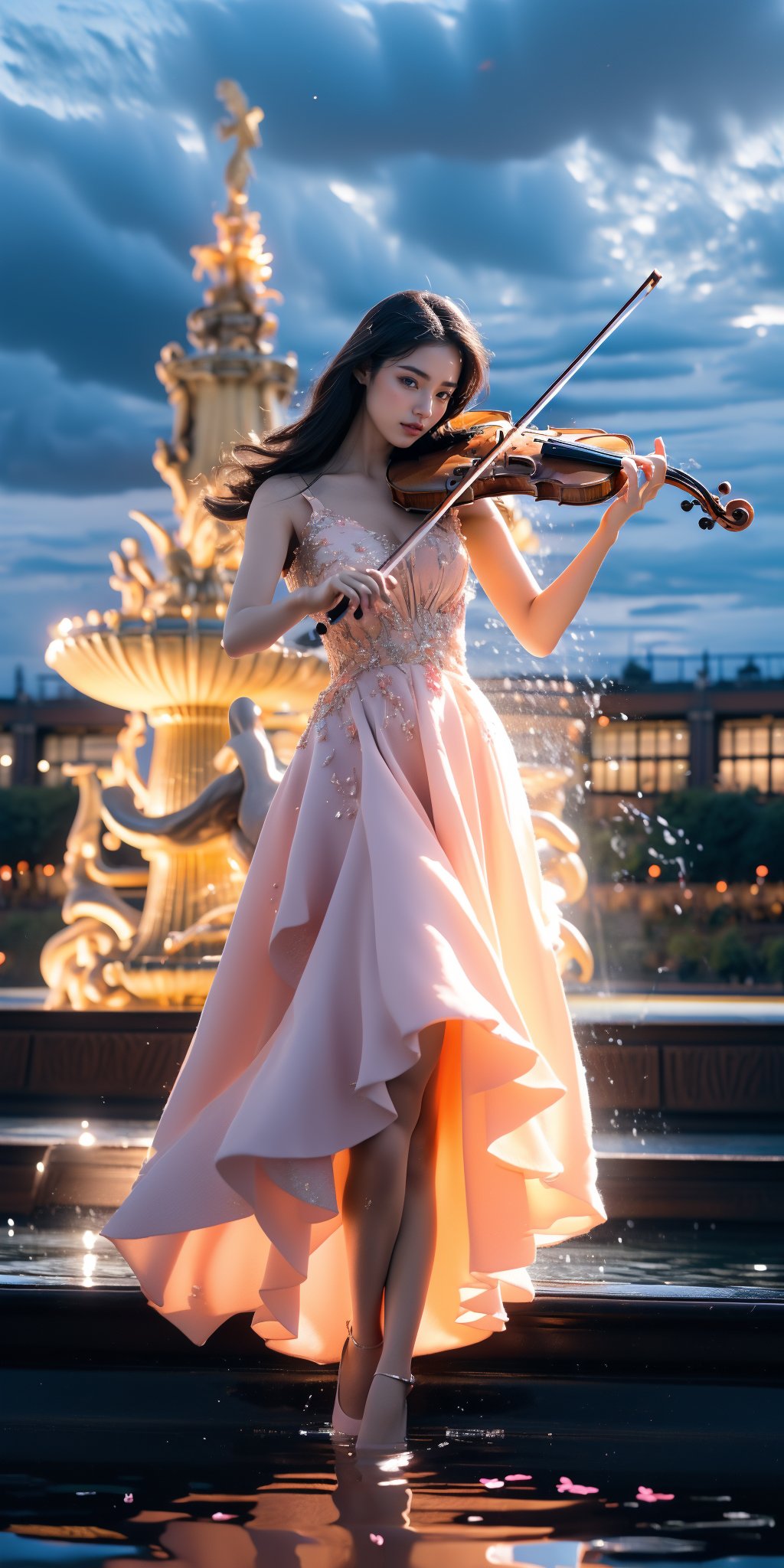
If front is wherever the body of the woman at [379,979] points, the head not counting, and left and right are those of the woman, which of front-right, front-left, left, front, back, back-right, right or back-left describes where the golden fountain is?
back

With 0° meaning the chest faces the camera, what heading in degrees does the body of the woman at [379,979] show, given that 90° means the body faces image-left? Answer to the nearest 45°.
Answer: approximately 0°
